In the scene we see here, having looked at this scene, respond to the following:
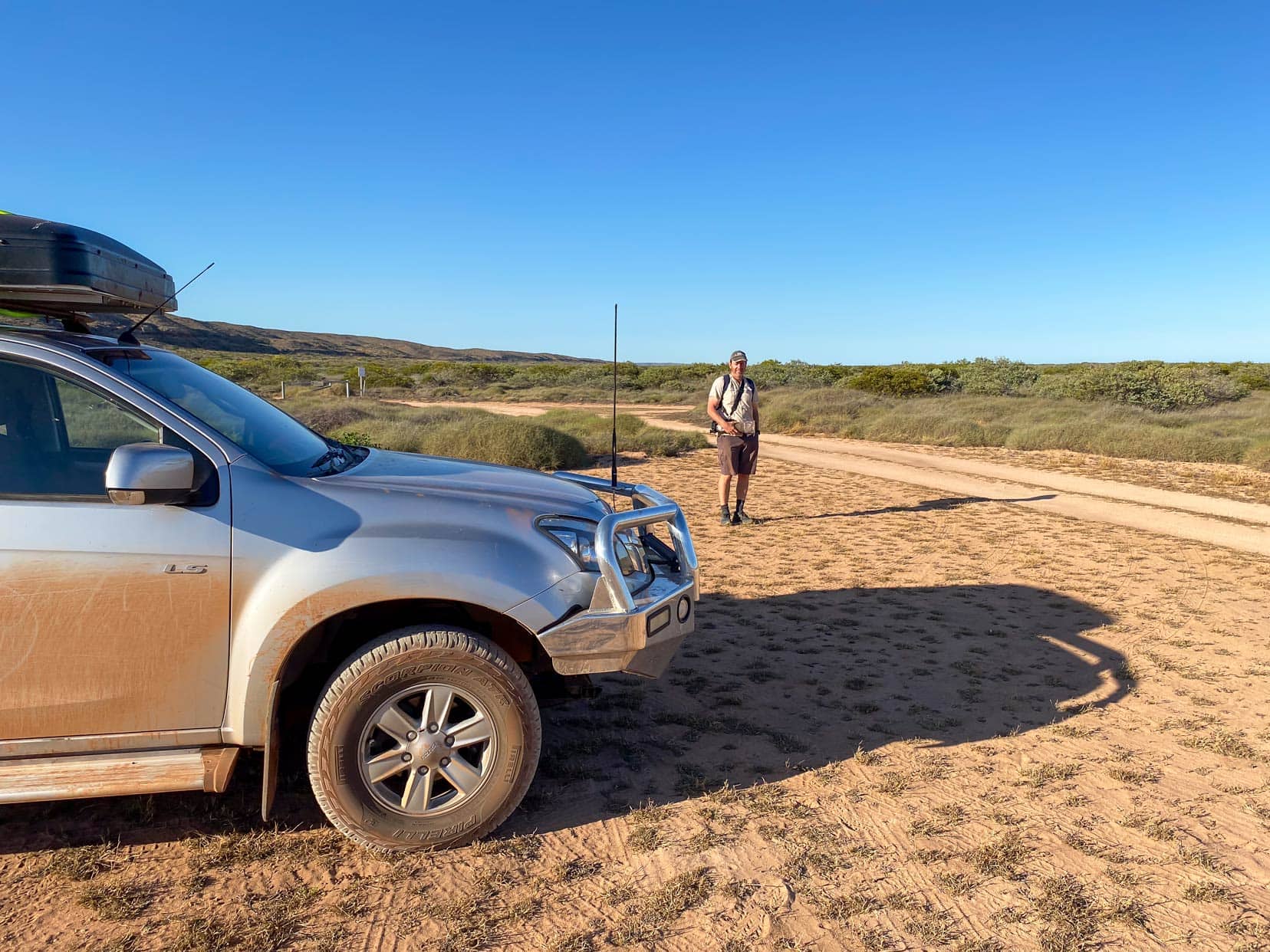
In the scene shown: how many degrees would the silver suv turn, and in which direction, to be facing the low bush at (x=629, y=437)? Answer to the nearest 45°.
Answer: approximately 90° to its left

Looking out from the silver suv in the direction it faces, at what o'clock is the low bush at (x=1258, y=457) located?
The low bush is roughly at 11 o'clock from the silver suv.

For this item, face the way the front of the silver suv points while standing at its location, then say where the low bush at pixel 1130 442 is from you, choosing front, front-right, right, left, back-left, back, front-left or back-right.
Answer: front-left

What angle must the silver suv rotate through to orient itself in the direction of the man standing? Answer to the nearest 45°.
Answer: approximately 45° to its left

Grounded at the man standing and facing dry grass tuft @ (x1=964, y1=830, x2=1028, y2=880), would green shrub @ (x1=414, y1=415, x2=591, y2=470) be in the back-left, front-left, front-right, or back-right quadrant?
back-right

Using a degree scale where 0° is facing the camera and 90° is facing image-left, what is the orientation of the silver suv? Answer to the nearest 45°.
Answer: approximately 270°

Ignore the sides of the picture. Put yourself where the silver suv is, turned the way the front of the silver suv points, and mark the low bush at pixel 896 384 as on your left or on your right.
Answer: on your left

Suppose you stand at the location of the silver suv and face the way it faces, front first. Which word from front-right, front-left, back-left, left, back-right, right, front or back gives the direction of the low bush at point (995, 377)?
front-left

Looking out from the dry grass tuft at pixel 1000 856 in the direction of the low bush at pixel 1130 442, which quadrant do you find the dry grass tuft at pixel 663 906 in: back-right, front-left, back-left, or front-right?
back-left
